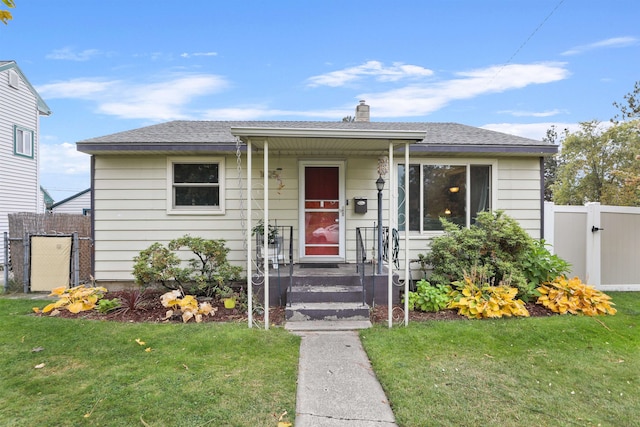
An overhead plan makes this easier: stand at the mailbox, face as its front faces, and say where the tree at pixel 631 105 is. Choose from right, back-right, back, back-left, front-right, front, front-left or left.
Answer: back-left

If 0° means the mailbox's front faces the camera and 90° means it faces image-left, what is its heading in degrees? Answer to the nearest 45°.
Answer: approximately 0°

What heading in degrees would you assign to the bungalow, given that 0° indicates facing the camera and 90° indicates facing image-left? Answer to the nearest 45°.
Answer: approximately 0°

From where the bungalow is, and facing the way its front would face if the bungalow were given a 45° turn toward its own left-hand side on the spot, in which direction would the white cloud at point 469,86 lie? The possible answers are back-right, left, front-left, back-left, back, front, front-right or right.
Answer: left

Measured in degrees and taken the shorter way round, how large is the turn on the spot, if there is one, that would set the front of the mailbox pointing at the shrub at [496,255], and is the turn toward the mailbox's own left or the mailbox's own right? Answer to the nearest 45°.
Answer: approximately 90° to the mailbox's own left

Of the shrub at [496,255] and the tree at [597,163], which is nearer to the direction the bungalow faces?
the shrub

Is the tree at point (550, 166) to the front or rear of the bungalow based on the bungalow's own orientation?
to the rear

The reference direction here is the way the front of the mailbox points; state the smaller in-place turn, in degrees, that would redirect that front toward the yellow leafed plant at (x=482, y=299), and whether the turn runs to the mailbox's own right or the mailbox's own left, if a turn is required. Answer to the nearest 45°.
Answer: approximately 45° to the mailbox's own left
